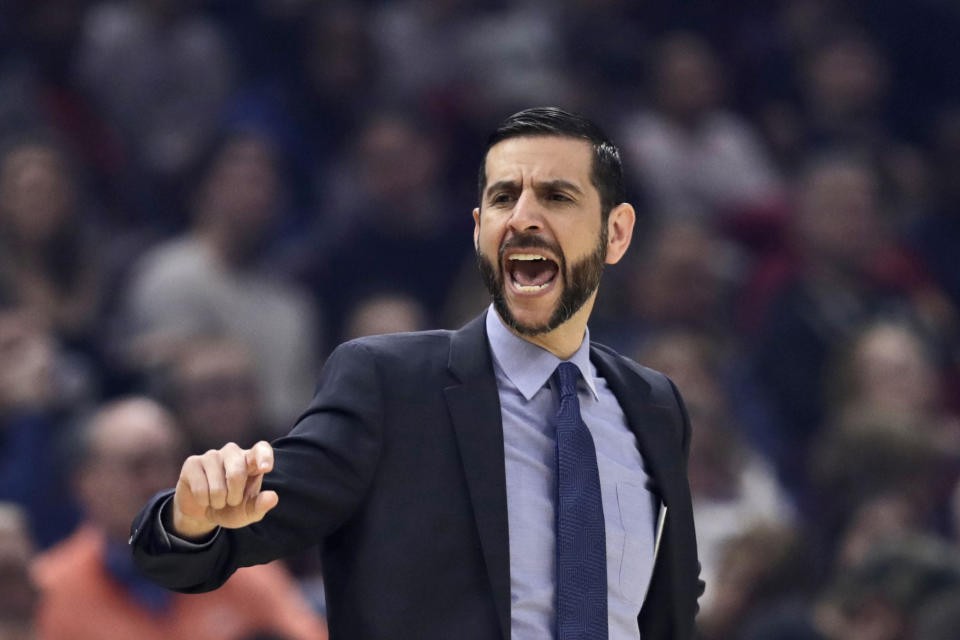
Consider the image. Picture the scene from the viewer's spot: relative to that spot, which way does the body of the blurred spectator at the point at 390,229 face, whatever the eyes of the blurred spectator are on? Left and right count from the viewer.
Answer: facing the viewer

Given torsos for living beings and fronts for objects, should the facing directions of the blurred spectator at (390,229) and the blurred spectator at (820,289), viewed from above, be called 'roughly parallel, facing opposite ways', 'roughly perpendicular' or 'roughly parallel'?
roughly parallel

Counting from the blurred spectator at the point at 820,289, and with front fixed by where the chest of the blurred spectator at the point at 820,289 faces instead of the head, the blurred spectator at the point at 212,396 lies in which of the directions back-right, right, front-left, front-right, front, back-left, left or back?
front-right

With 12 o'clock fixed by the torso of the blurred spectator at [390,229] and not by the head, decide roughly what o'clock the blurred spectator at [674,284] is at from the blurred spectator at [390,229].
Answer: the blurred spectator at [674,284] is roughly at 9 o'clock from the blurred spectator at [390,229].

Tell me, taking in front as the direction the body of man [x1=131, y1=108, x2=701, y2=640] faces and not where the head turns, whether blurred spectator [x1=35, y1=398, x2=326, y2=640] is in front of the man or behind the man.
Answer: behind

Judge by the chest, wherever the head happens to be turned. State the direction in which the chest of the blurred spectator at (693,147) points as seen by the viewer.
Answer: toward the camera

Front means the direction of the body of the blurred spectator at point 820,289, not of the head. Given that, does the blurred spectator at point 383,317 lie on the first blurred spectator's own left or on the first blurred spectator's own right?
on the first blurred spectator's own right

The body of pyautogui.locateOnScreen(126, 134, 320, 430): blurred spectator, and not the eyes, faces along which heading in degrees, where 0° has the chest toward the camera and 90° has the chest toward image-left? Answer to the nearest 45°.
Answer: approximately 315°
